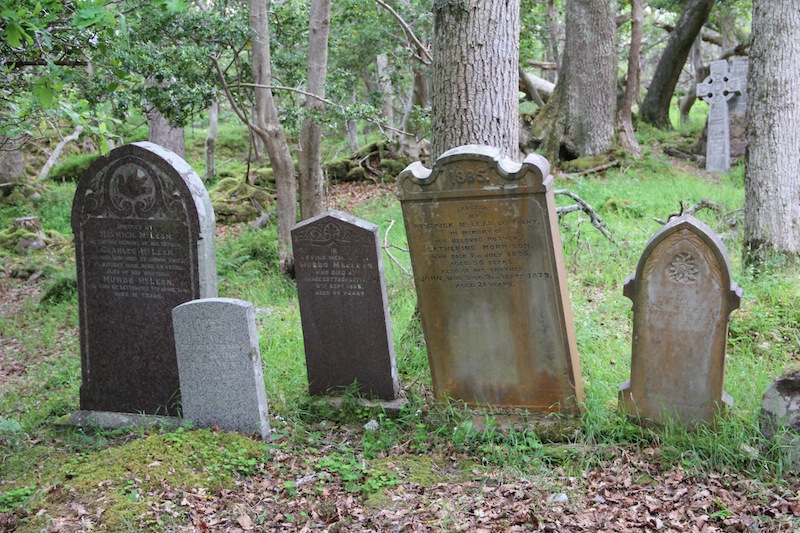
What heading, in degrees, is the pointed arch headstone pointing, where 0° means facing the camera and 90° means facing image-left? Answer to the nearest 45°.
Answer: approximately 0°

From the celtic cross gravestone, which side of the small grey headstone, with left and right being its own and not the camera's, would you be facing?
back

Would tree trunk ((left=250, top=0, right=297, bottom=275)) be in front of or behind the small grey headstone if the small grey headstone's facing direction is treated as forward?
behind

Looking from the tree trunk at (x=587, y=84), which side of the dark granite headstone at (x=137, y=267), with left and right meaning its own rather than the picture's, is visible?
back

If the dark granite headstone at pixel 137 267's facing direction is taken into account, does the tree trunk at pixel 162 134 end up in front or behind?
behind

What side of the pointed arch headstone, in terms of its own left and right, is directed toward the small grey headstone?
right

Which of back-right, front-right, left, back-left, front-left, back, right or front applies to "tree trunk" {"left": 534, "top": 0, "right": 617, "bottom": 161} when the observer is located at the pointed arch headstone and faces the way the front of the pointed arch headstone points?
back

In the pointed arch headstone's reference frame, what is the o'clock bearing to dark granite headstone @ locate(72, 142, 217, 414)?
The dark granite headstone is roughly at 3 o'clock from the pointed arch headstone.

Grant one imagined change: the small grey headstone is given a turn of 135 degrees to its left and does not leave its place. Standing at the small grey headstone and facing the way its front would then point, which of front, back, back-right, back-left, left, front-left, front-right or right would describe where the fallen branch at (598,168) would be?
front-left
